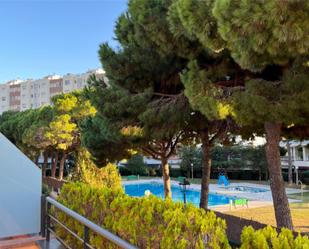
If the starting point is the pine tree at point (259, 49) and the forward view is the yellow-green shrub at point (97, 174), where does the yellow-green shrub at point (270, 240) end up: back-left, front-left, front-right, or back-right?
back-left

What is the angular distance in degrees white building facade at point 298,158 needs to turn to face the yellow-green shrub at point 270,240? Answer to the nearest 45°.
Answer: approximately 45° to its left

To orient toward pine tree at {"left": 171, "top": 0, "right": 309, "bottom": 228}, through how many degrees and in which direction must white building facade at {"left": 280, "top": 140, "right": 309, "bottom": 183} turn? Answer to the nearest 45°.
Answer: approximately 45° to its left

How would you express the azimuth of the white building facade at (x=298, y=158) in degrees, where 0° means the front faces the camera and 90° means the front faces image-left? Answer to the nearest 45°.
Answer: approximately 45°

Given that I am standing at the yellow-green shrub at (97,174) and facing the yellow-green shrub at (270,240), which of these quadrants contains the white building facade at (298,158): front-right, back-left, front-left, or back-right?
back-left
